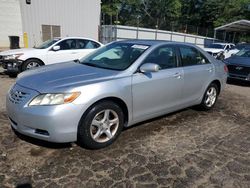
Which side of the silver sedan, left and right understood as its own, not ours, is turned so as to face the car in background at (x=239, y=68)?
back

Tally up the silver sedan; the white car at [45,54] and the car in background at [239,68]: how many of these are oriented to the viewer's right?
0

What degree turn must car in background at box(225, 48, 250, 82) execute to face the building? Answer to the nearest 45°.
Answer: approximately 90° to its right

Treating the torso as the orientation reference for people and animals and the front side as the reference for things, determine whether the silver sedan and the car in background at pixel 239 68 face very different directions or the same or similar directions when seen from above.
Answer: same or similar directions

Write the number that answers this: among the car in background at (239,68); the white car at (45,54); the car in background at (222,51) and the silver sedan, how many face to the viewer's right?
0

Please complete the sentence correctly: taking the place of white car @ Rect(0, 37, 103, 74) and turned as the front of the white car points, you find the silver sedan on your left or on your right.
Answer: on your left

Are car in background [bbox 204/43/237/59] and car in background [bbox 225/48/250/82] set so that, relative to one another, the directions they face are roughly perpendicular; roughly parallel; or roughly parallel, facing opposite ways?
roughly parallel

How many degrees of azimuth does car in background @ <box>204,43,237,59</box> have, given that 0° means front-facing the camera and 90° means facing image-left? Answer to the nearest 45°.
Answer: approximately 45°

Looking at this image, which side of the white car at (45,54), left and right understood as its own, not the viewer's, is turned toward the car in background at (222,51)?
back

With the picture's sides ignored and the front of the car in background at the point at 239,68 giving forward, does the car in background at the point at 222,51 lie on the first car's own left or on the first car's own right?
on the first car's own right

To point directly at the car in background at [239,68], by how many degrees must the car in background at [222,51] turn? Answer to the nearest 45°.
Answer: approximately 45° to its left

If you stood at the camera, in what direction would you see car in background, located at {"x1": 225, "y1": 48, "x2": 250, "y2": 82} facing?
facing the viewer and to the left of the viewer

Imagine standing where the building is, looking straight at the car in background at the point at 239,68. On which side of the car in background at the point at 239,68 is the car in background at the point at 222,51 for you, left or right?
left

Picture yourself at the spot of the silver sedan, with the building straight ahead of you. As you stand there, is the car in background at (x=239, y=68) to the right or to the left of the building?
right

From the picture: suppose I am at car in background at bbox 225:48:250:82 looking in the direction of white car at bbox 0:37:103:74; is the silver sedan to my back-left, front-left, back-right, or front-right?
front-left

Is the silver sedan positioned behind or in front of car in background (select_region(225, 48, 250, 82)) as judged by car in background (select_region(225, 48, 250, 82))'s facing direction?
in front
